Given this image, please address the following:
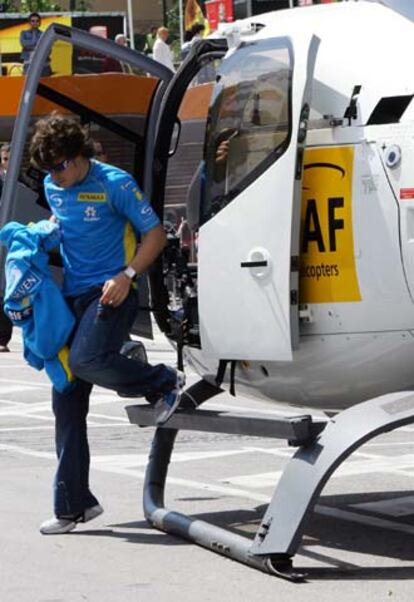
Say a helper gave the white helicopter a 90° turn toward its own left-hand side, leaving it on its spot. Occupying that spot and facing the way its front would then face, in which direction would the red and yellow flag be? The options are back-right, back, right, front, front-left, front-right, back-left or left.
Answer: back-right

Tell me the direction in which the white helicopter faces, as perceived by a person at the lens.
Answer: facing away from the viewer and to the left of the viewer
